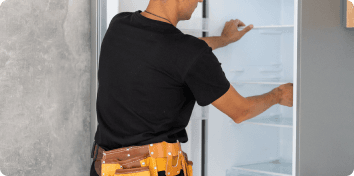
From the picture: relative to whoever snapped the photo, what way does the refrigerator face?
facing the viewer

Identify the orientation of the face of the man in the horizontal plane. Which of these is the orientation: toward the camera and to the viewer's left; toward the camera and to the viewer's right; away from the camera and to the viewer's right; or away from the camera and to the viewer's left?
away from the camera and to the viewer's right

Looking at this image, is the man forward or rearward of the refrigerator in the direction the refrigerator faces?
forward

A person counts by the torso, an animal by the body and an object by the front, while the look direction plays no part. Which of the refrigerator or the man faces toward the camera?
the refrigerator

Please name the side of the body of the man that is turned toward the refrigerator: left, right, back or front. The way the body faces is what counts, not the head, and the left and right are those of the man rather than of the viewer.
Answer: front

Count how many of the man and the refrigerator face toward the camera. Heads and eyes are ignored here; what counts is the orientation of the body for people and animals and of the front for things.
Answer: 1

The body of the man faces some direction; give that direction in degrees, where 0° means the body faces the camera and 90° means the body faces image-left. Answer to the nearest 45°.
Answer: approximately 225°
